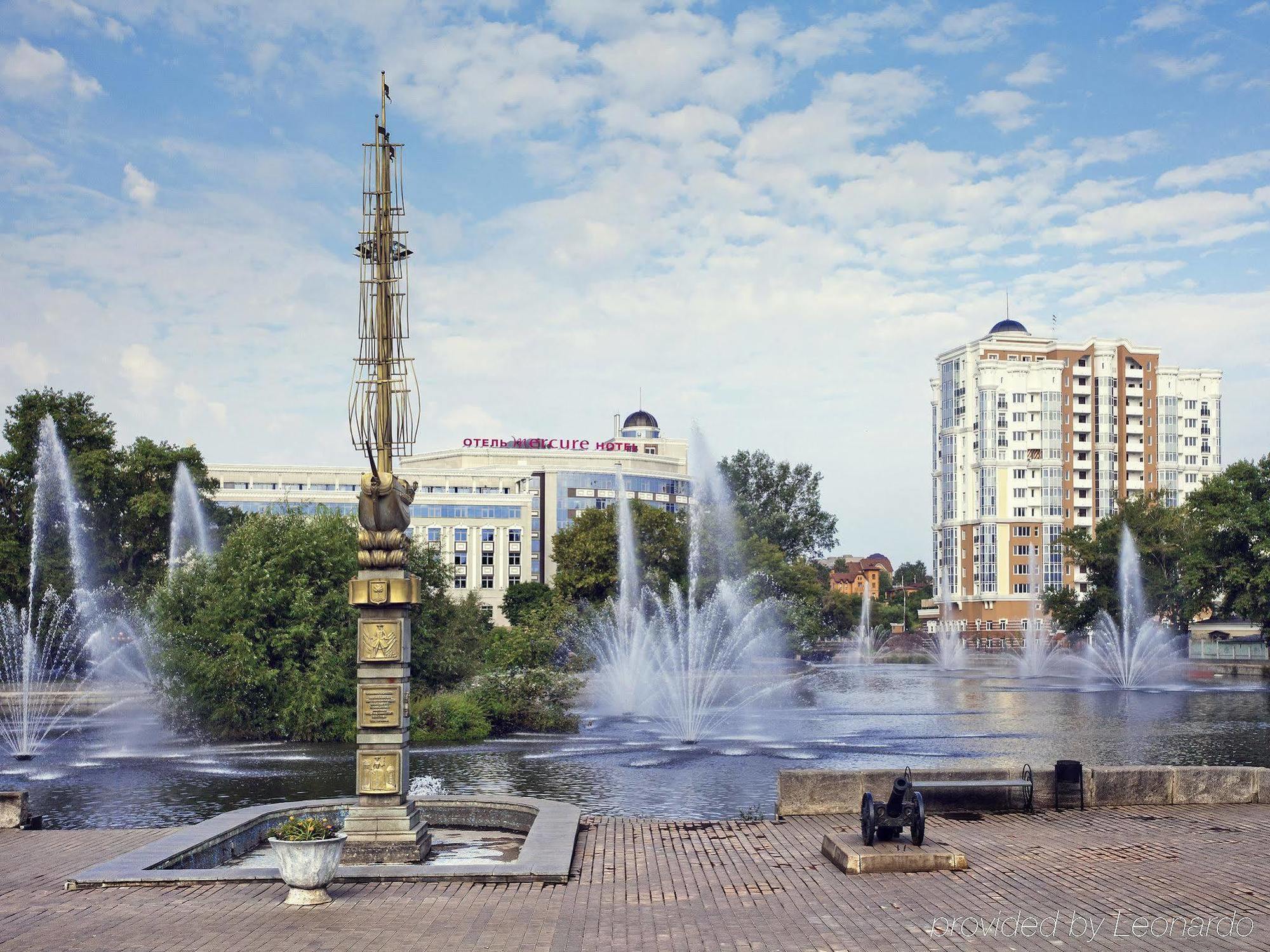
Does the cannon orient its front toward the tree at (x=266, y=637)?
no

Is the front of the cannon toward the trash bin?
no

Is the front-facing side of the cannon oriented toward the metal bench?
no

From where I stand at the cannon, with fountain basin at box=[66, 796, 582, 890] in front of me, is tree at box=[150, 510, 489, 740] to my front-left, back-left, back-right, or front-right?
front-right

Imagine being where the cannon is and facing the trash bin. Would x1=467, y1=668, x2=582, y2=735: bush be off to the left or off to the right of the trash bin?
left
